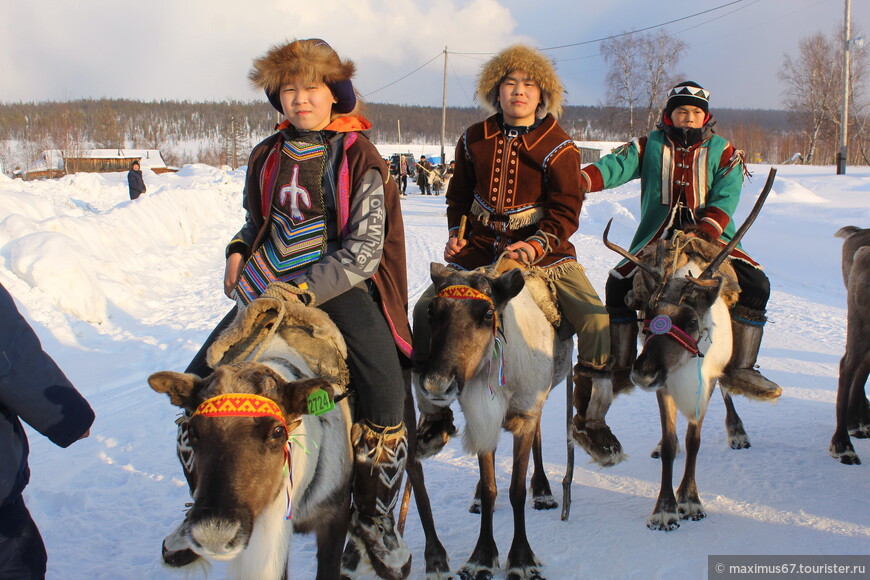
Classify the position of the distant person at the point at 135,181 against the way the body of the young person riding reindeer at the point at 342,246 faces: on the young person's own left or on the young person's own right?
on the young person's own right

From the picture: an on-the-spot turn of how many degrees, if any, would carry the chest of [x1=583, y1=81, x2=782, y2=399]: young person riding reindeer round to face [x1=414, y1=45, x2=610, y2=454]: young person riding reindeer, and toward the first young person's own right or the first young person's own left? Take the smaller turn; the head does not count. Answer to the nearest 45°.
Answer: approximately 45° to the first young person's own right

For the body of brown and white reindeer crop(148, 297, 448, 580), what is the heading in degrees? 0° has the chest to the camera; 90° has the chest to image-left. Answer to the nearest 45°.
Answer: approximately 45°
